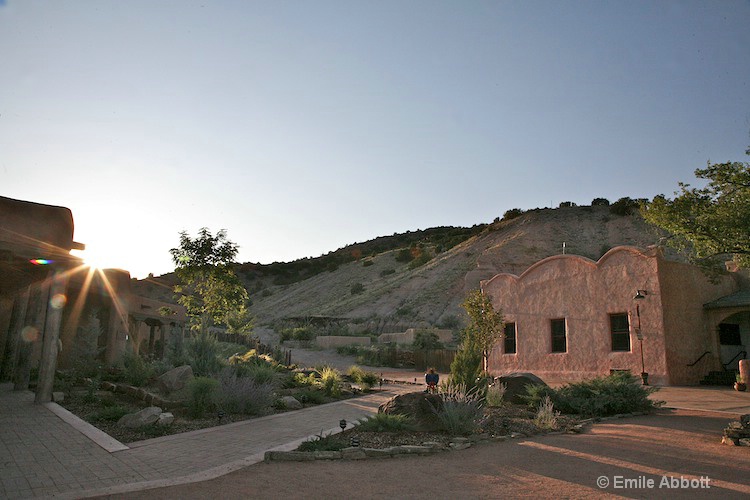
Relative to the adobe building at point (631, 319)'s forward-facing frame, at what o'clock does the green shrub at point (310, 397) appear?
The green shrub is roughly at 3 o'clock from the adobe building.

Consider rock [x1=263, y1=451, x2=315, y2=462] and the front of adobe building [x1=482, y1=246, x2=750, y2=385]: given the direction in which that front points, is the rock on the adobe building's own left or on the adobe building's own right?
on the adobe building's own right

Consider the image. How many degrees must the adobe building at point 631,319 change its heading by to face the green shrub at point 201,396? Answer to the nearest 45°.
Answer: approximately 90° to its right

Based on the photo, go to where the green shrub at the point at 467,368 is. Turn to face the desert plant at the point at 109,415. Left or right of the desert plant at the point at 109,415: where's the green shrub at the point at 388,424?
left

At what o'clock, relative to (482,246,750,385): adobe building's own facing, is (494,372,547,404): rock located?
The rock is roughly at 2 o'clock from the adobe building.

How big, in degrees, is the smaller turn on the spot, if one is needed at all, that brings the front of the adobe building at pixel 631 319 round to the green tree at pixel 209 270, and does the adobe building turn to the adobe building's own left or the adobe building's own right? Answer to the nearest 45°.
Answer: approximately 90° to the adobe building's own right

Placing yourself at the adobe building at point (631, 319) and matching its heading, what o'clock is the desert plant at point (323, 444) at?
The desert plant is roughly at 2 o'clock from the adobe building.
